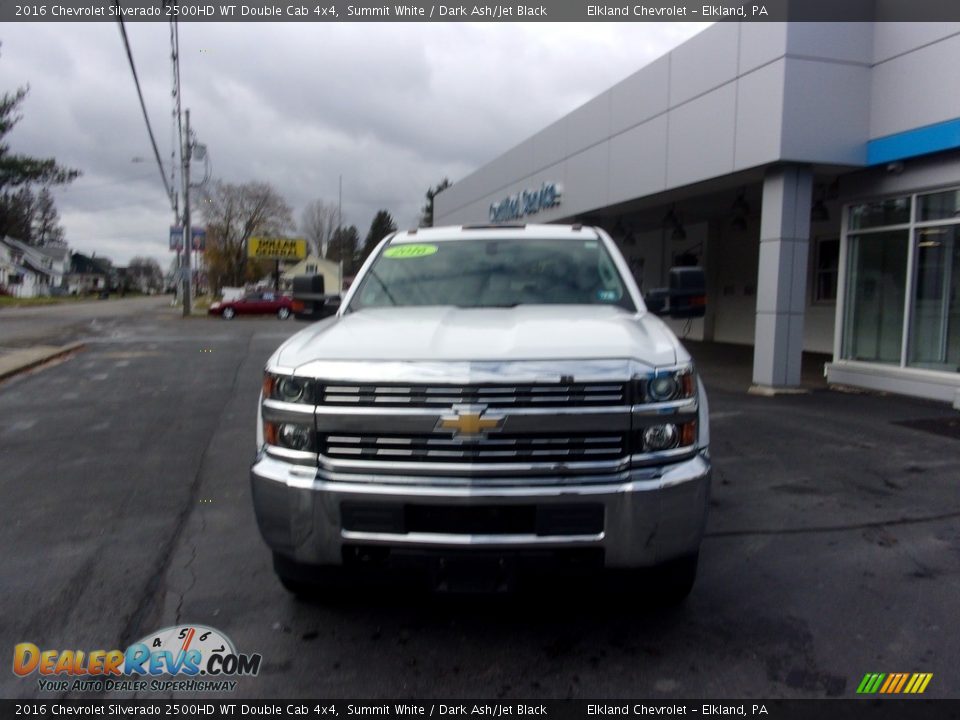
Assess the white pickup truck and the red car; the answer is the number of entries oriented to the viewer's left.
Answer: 1

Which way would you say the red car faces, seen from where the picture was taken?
facing to the left of the viewer

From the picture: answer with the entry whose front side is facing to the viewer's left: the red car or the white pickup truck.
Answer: the red car

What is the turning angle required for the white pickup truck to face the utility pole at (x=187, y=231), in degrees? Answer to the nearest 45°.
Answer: approximately 180°

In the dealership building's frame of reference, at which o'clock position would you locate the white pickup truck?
The white pickup truck is roughly at 11 o'clock from the dealership building.

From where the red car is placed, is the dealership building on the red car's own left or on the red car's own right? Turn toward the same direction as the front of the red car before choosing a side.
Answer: on the red car's own left

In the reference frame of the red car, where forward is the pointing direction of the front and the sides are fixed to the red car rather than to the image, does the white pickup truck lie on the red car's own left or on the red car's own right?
on the red car's own left

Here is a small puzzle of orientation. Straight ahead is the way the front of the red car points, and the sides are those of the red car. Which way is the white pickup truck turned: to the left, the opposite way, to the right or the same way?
to the left

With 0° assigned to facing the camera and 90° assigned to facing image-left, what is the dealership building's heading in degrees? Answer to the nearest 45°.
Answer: approximately 45°

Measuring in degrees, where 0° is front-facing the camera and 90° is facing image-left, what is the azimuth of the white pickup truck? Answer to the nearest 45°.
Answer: approximately 0°

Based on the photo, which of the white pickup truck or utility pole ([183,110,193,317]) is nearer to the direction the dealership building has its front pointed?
the white pickup truck
